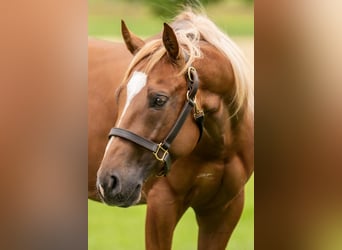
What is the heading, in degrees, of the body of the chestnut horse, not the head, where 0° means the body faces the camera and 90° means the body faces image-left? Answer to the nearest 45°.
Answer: approximately 315°
